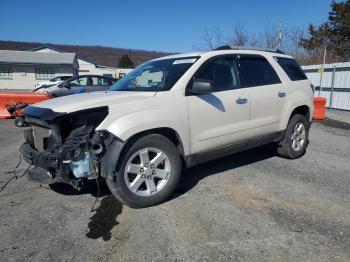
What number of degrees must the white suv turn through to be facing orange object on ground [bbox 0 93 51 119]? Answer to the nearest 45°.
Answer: approximately 90° to its right

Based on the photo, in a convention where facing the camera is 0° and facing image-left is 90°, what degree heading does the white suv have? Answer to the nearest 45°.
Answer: approximately 45°

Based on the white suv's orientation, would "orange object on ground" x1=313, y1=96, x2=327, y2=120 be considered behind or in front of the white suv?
behind

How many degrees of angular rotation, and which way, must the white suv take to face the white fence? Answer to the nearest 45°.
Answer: approximately 180°

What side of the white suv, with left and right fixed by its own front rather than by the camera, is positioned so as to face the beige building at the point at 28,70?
right

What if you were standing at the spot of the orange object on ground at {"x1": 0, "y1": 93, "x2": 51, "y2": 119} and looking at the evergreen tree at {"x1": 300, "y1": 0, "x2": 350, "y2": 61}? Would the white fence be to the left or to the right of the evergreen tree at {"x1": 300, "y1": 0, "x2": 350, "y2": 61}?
right

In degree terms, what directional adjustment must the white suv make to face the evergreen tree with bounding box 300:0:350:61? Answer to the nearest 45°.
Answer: approximately 180°
